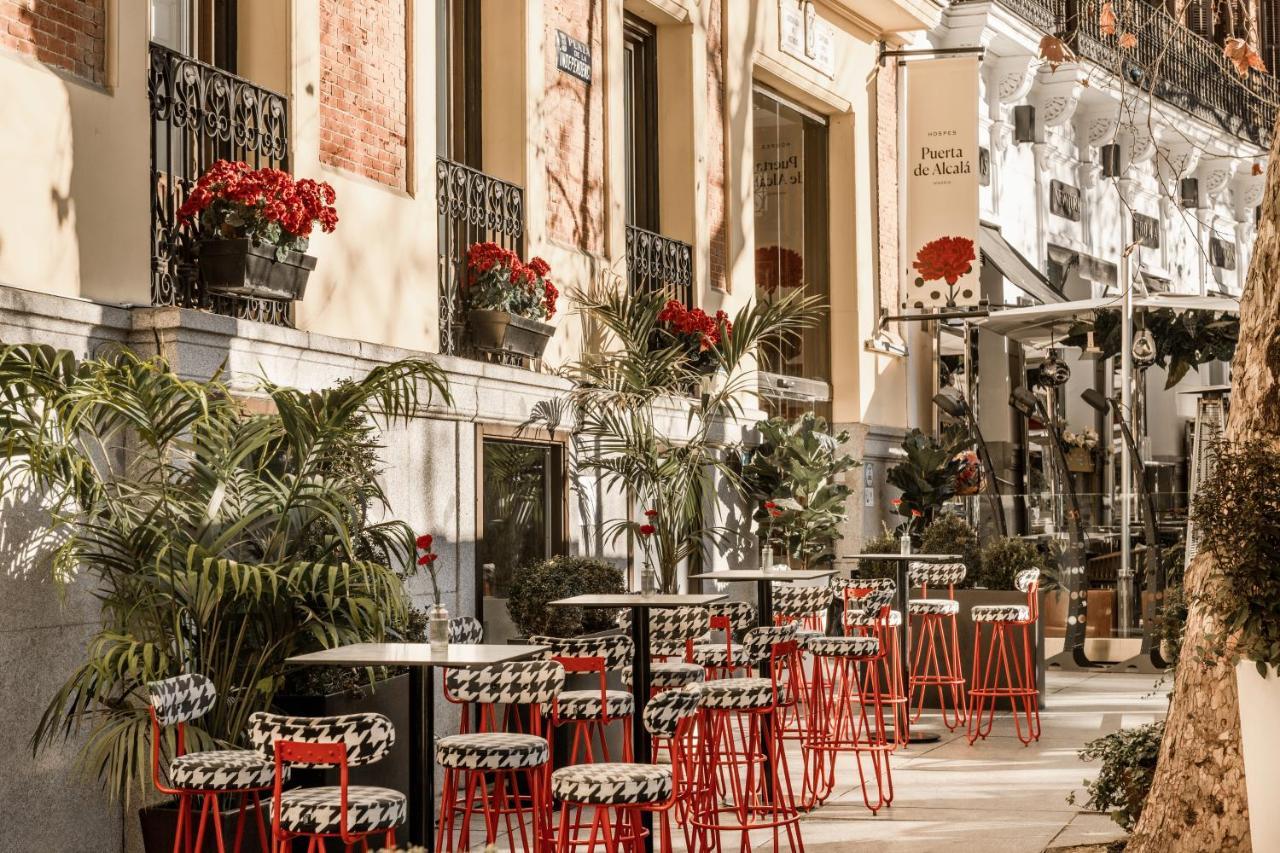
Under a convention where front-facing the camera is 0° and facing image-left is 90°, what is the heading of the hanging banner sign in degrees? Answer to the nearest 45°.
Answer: approximately 0°

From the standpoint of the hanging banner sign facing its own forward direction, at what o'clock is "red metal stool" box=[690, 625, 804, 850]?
The red metal stool is roughly at 12 o'clock from the hanging banner sign.

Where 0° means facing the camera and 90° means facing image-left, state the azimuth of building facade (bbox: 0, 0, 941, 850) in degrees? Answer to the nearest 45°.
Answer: approximately 315°

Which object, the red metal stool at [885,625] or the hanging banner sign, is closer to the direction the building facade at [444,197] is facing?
the red metal stool

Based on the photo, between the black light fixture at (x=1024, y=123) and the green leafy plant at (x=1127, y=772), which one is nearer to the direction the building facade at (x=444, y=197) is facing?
the green leafy plant

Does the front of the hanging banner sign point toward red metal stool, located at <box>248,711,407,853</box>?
yes

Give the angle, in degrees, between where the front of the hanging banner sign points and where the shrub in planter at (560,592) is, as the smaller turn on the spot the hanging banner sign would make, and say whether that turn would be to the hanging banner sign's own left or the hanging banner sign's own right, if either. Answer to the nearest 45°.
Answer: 0° — it already faces it

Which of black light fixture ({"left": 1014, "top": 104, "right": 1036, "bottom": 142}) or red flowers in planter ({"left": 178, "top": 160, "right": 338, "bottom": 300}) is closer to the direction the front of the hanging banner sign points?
the red flowers in planter
